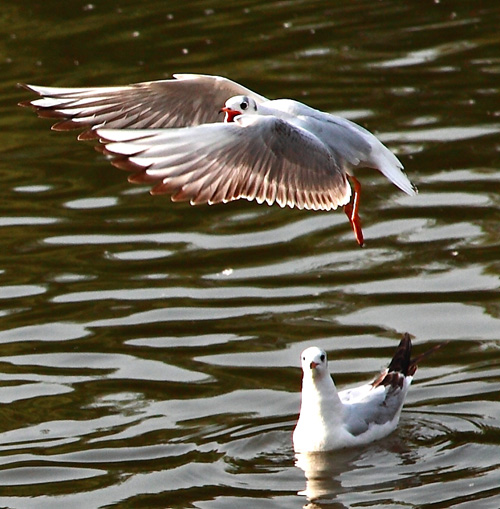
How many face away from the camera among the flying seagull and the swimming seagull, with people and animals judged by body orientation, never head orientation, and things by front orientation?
0

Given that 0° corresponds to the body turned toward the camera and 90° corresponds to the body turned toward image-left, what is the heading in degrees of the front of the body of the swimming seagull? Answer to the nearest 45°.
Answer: approximately 45°

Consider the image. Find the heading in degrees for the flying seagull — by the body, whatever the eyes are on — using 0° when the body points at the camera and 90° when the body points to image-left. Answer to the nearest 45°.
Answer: approximately 90°
